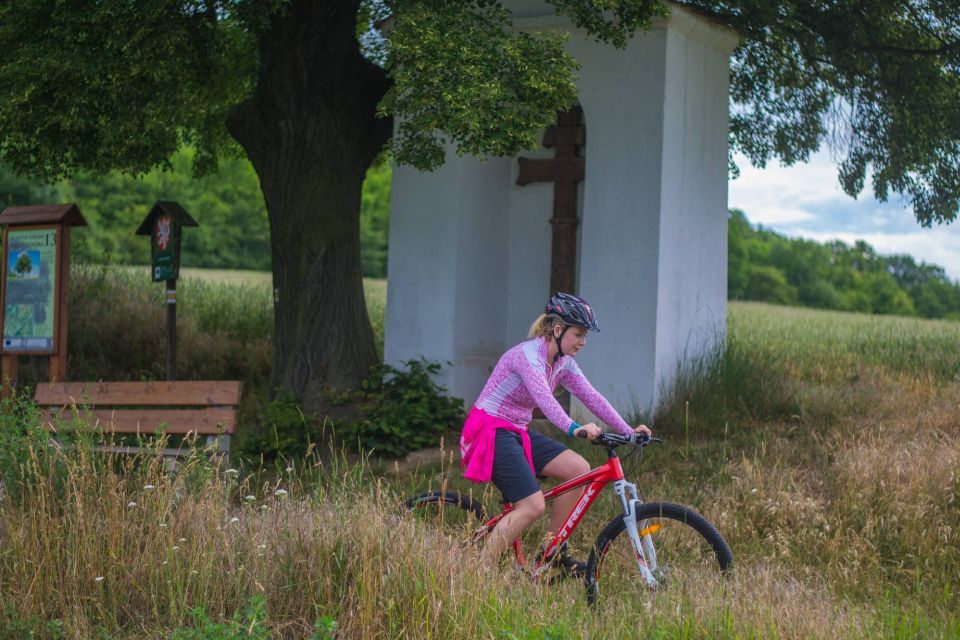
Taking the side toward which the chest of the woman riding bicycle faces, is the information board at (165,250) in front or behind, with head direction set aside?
behind

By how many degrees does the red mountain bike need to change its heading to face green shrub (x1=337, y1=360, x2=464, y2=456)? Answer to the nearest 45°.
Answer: approximately 135° to its left

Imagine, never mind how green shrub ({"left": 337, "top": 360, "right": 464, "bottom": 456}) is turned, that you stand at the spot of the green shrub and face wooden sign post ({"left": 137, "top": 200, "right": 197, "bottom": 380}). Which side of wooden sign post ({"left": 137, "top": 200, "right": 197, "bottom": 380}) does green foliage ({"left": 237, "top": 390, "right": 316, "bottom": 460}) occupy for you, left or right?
left

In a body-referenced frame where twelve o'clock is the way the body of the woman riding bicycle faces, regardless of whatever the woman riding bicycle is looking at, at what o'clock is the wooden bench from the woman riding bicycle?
The wooden bench is roughly at 6 o'clock from the woman riding bicycle.

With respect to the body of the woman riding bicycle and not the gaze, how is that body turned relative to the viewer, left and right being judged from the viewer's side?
facing the viewer and to the right of the viewer

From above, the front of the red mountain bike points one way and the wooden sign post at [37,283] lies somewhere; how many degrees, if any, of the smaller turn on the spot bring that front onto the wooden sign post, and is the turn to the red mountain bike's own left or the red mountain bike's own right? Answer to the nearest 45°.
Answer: approximately 180°

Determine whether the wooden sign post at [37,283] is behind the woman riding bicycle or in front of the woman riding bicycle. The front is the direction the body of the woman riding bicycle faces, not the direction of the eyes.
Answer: behind

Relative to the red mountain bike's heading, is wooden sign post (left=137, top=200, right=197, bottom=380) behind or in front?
behind

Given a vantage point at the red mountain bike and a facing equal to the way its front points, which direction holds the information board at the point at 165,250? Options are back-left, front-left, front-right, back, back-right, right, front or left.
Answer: back

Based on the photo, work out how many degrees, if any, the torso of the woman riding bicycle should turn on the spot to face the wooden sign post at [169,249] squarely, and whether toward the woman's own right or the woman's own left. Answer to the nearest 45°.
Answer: approximately 180°

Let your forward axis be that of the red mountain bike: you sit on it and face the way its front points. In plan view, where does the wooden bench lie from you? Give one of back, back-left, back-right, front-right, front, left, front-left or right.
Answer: back

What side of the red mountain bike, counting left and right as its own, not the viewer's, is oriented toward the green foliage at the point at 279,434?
back

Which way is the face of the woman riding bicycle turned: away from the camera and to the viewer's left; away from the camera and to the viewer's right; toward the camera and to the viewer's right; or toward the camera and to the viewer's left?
toward the camera and to the viewer's right

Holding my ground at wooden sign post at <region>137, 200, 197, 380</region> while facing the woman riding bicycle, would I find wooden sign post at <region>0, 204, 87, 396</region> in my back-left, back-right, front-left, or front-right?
back-right
